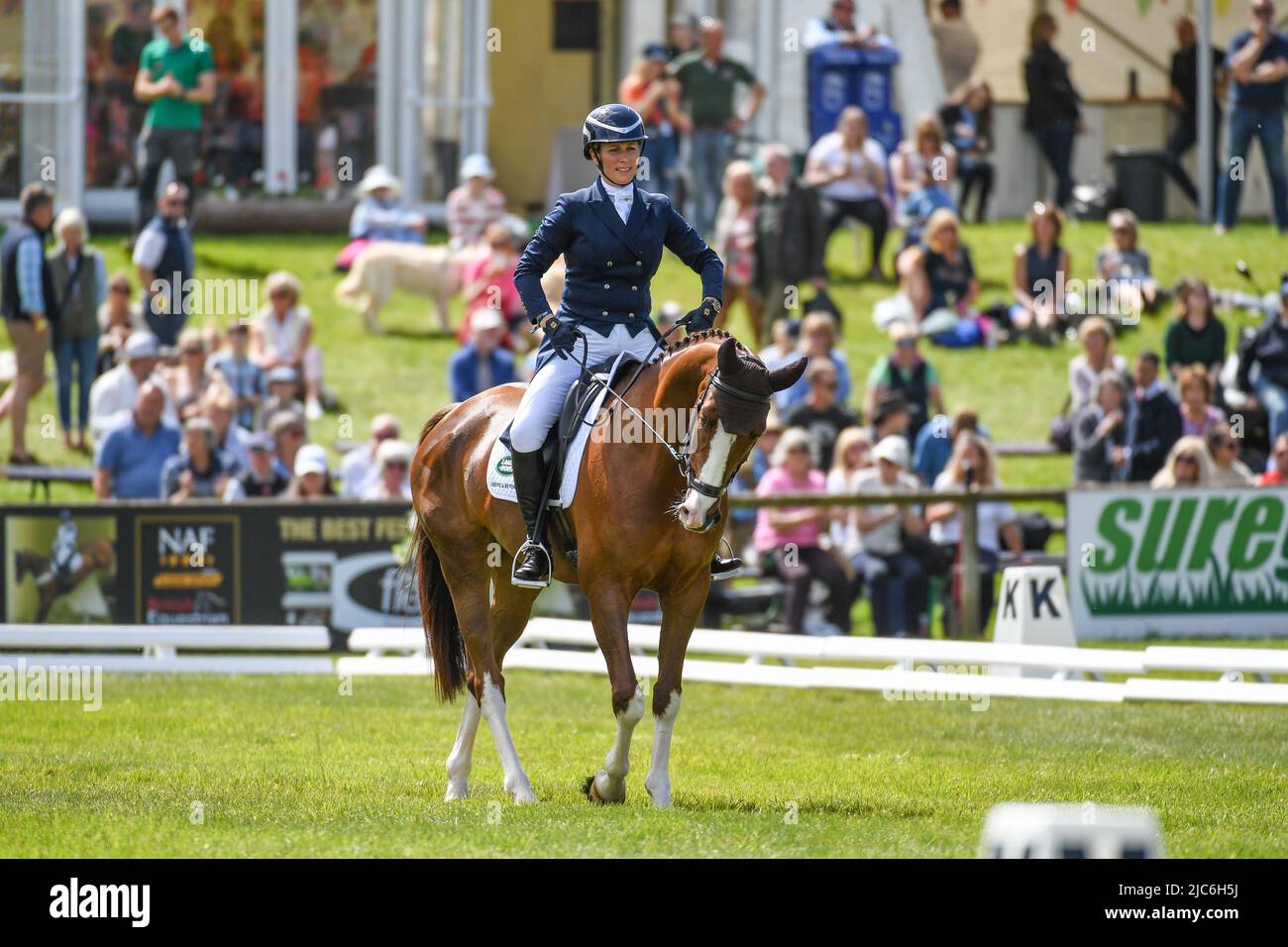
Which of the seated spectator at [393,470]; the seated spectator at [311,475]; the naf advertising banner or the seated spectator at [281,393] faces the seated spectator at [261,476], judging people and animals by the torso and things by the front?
the seated spectator at [281,393]

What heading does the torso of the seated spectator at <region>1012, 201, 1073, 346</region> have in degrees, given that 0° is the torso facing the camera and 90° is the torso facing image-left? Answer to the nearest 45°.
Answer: approximately 0°

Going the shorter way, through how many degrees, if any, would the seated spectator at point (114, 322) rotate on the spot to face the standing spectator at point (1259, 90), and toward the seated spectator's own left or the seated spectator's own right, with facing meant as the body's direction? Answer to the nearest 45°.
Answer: approximately 90° to the seated spectator's own left

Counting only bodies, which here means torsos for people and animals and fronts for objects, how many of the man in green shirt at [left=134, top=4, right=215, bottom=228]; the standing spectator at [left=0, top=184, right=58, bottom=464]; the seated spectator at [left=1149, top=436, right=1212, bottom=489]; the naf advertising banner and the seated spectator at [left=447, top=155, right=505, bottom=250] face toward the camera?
4

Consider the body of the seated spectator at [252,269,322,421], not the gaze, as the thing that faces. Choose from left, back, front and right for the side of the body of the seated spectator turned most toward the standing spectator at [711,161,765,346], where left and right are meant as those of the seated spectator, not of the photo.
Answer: left

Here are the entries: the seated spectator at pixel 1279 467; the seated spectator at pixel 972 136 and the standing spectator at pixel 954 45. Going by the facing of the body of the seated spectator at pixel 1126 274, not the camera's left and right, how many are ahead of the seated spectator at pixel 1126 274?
1

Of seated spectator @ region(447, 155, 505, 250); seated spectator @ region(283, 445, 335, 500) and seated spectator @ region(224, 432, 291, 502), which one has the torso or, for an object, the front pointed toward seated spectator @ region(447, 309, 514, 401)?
seated spectator @ region(447, 155, 505, 250)

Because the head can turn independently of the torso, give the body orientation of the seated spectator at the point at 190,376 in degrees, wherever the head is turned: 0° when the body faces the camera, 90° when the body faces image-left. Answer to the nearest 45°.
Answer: approximately 0°
